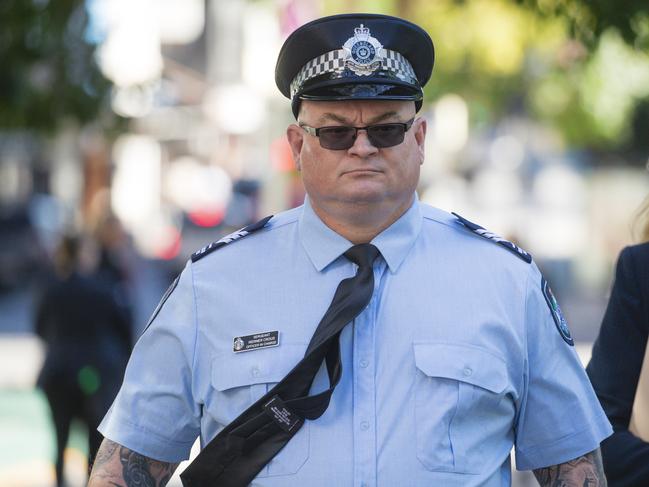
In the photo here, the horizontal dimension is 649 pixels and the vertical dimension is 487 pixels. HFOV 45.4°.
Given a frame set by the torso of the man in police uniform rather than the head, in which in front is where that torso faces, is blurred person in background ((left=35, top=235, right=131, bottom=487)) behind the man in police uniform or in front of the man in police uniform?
behind

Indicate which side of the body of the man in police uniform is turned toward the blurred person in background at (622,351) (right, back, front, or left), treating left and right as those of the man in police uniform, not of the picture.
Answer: left

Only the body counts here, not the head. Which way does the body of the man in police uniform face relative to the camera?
toward the camera

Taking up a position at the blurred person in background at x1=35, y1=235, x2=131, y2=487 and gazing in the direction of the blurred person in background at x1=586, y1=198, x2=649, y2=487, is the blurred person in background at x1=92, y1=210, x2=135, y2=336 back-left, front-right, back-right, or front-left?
back-left

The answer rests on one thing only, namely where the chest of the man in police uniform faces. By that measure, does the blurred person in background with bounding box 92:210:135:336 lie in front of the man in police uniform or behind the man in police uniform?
behind

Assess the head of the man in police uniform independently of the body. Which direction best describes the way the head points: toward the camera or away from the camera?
toward the camera
